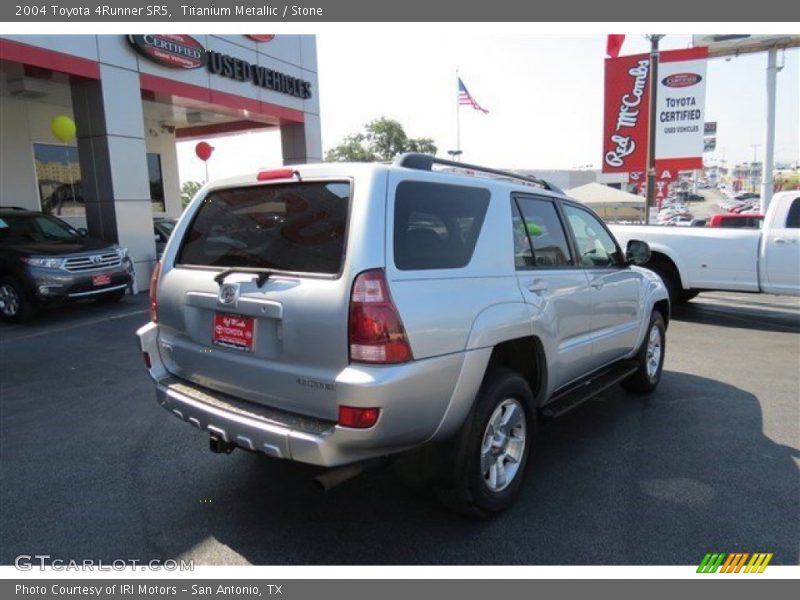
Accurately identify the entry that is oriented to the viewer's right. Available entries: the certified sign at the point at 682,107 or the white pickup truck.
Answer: the white pickup truck

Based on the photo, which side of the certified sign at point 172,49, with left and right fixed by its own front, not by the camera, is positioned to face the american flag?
left

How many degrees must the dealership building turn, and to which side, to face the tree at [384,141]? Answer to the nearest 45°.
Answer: approximately 90° to its left

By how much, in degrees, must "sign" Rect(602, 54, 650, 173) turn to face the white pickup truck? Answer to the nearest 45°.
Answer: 0° — it already faces it

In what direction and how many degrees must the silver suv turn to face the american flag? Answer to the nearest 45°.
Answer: approximately 45° to its left

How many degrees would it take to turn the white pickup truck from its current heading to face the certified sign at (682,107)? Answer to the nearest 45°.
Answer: approximately 90° to its left

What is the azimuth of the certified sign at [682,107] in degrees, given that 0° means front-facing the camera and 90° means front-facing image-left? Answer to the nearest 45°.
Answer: approximately 0°

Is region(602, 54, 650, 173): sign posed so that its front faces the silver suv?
yes

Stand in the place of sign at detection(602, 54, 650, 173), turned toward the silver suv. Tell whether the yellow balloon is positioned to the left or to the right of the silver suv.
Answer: right

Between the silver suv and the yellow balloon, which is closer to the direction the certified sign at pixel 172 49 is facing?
the silver suv

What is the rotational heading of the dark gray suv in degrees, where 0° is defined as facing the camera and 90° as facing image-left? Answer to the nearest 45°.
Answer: approximately 315°

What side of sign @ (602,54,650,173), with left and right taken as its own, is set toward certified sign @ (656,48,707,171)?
left

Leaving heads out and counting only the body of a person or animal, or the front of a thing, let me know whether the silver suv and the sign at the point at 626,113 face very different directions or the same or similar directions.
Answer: very different directions
